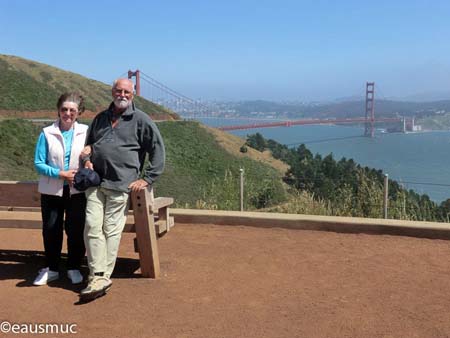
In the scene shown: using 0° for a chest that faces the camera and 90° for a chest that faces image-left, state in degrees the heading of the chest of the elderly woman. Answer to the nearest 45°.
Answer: approximately 0°
